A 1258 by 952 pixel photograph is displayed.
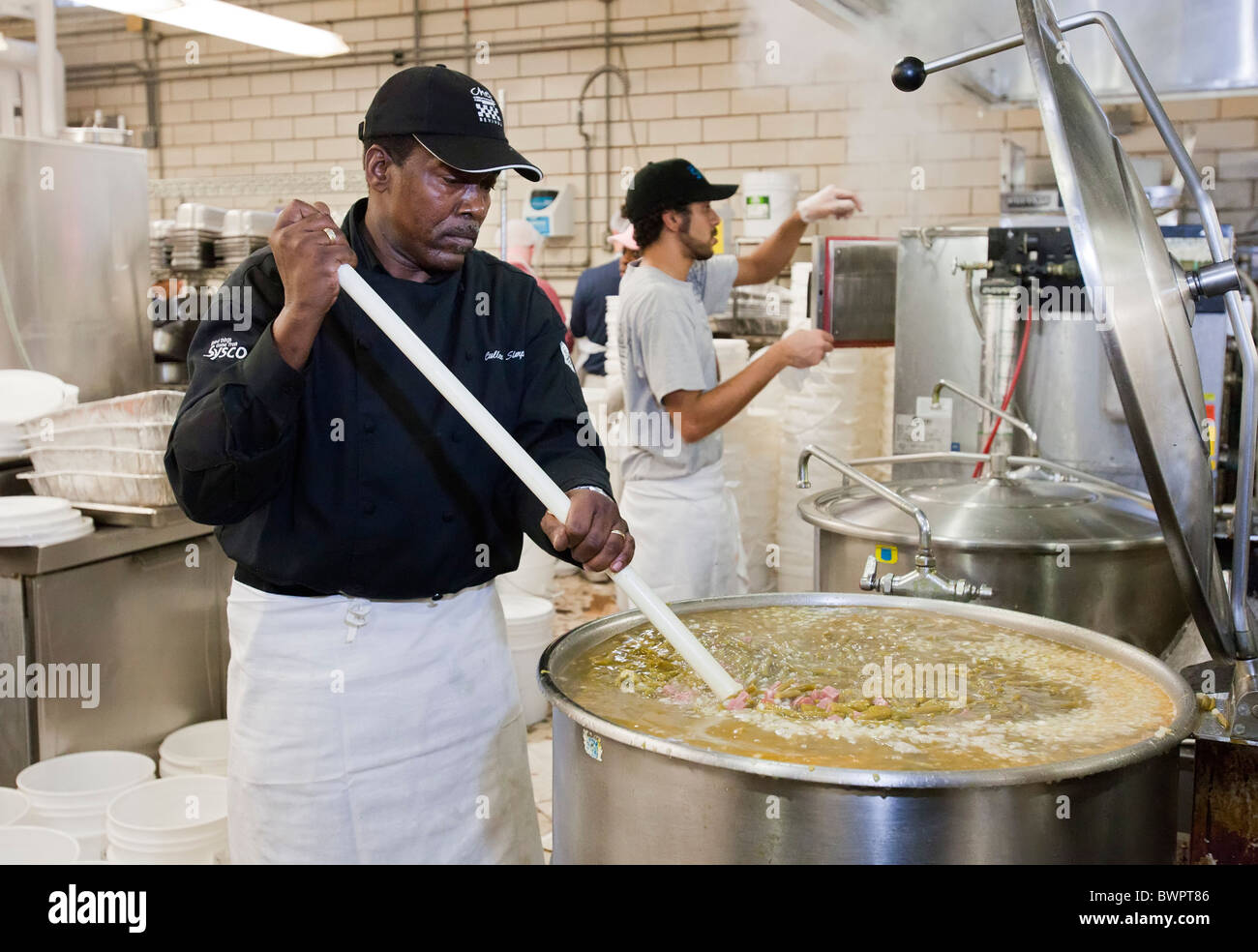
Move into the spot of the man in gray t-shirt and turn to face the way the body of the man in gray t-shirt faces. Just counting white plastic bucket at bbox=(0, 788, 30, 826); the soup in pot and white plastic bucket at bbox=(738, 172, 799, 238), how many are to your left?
1

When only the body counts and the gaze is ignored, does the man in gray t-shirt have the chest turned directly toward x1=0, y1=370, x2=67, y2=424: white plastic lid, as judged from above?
no

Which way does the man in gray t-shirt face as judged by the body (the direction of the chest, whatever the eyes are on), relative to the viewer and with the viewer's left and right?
facing to the right of the viewer

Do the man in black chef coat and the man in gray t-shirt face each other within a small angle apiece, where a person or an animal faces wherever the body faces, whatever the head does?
no

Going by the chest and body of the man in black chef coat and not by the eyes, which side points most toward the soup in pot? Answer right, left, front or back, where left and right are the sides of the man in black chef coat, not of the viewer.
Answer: left

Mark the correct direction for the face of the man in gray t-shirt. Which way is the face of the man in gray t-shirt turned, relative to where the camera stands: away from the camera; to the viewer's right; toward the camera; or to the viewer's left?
to the viewer's right

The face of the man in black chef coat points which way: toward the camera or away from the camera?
toward the camera

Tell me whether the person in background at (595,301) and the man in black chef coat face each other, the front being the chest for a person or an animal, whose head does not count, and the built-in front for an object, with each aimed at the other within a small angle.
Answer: no

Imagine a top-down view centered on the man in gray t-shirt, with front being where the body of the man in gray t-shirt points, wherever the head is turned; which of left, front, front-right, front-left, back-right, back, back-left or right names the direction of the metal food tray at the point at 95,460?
back

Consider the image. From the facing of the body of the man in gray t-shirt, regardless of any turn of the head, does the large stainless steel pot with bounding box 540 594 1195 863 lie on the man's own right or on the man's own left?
on the man's own right

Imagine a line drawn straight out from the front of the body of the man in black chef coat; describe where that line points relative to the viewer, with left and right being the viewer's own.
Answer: facing the viewer and to the right of the viewer

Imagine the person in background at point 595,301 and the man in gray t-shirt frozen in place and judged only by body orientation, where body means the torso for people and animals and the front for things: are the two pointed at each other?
no

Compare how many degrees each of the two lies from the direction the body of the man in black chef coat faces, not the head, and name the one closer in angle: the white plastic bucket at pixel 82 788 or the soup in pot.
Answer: the soup in pot
